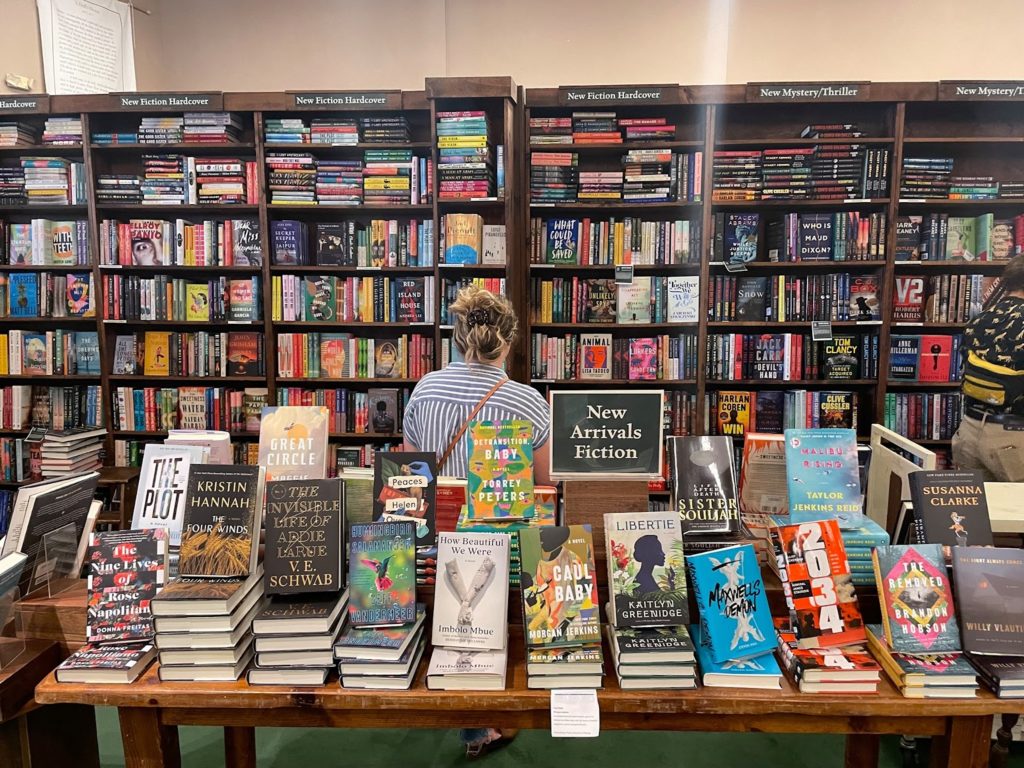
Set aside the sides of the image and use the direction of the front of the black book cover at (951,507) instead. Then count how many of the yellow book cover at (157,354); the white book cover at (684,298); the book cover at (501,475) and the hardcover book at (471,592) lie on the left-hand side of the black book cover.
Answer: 0

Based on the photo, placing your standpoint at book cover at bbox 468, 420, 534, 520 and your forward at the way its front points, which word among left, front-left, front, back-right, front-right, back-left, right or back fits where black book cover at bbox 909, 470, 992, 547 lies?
left

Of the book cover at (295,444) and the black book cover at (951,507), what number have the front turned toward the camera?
2

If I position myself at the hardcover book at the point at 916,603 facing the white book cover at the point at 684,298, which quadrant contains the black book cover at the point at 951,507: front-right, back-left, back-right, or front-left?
front-right

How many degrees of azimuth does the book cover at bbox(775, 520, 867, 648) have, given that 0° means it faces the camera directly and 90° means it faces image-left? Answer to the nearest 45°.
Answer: approximately 0°

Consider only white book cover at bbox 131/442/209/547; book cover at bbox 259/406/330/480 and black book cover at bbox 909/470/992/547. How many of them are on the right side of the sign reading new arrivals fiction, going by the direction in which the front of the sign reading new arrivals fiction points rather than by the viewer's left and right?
2

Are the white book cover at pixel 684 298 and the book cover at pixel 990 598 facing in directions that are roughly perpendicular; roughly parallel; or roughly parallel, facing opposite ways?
roughly parallel

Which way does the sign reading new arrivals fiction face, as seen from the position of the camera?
facing the viewer

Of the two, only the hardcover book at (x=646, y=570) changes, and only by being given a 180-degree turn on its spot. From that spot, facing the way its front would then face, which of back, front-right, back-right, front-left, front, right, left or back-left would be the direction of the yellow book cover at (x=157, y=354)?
front-left

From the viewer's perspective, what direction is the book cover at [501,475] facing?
toward the camera

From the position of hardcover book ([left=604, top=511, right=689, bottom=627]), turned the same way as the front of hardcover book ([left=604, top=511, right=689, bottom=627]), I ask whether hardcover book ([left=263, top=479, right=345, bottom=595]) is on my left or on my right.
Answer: on my right

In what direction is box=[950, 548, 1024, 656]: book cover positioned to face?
toward the camera

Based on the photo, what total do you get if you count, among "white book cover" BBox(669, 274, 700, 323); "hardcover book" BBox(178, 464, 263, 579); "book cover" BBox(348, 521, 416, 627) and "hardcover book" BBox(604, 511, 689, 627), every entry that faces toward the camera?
4

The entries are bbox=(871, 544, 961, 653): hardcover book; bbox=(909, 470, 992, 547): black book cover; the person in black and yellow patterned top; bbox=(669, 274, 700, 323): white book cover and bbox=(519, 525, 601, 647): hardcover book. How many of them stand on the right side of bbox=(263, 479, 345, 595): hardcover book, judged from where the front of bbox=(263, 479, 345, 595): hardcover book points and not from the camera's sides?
0

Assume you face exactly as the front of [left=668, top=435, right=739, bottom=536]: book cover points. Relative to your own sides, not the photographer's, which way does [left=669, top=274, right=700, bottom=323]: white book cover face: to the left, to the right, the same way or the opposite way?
the same way
